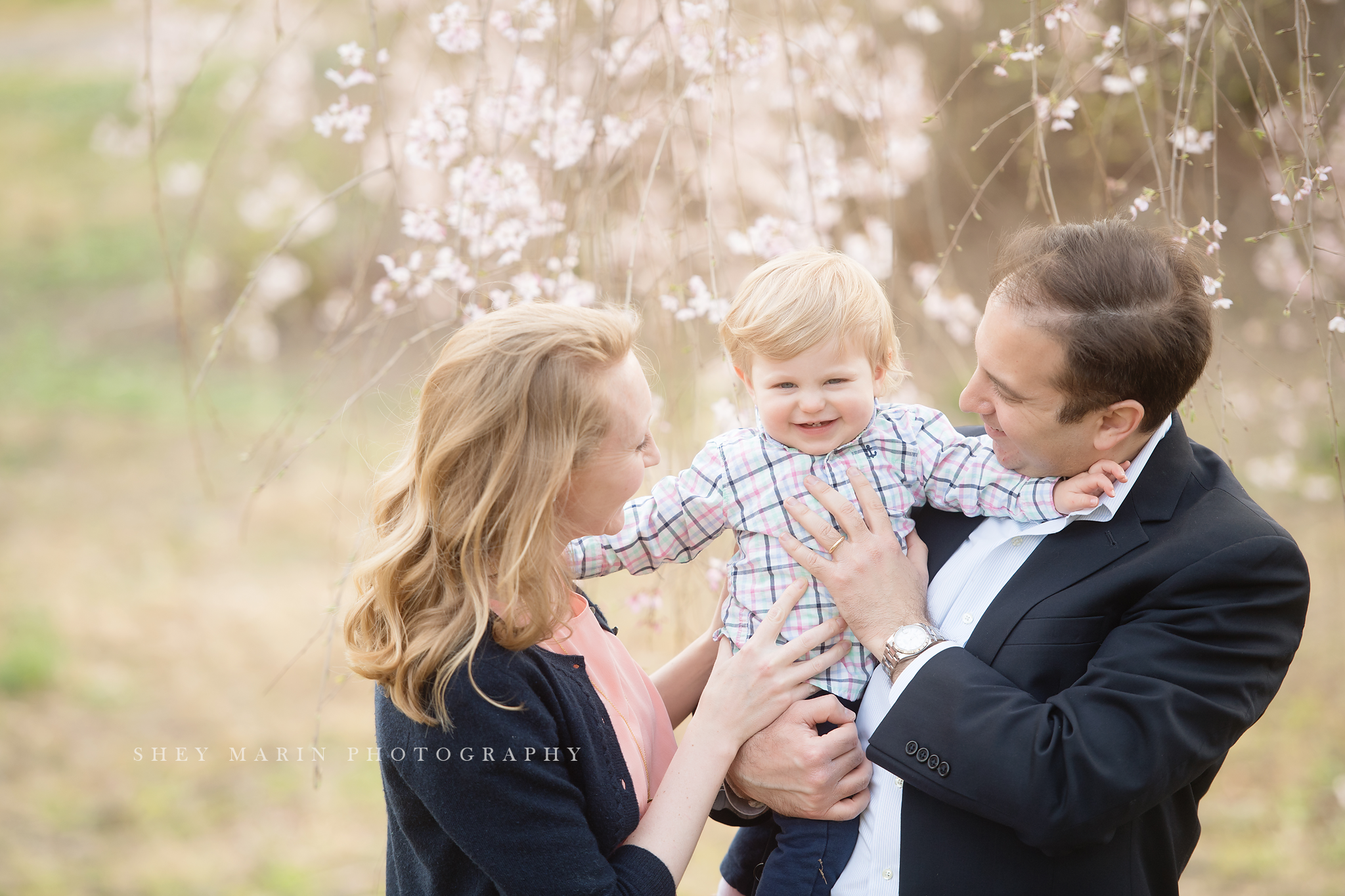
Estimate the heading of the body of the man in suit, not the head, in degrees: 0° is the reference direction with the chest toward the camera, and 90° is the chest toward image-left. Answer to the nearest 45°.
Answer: approximately 45°

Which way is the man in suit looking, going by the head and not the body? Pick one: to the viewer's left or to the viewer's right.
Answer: to the viewer's left

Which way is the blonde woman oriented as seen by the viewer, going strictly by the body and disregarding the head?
to the viewer's right

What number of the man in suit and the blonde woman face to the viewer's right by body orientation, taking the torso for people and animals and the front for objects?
1

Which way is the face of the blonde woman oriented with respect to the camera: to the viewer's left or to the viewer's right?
to the viewer's right
